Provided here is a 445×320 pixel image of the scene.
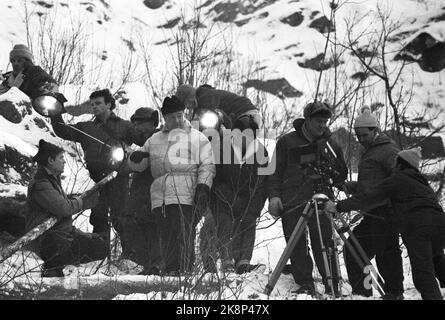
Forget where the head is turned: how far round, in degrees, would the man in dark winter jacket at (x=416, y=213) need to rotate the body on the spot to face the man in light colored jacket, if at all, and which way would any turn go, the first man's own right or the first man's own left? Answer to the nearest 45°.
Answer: approximately 45° to the first man's own left

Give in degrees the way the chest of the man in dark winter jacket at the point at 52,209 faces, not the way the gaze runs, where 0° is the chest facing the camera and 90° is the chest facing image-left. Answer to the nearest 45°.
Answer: approximately 270°

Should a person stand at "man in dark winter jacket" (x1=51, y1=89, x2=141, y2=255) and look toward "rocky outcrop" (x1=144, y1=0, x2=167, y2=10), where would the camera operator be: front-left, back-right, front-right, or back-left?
back-right

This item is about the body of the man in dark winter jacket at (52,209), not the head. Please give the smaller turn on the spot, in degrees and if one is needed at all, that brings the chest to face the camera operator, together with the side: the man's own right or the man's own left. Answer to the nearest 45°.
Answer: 0° — they already face them

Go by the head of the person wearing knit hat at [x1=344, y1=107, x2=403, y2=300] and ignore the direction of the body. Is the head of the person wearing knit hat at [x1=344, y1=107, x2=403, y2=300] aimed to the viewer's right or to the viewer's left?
to the viewer's left

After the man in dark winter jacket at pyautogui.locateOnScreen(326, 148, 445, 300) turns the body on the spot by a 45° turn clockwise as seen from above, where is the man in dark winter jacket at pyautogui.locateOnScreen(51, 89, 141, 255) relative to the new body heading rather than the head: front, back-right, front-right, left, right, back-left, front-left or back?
left

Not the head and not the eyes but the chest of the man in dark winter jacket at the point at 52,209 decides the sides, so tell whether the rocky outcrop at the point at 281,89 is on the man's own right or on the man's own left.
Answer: on the man's own left

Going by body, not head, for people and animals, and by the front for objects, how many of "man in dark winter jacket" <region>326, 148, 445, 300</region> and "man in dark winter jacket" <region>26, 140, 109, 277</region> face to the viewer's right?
1

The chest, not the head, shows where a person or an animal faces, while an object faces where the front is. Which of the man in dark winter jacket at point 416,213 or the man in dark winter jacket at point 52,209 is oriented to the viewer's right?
the man in dark winter jacket at point 52,209

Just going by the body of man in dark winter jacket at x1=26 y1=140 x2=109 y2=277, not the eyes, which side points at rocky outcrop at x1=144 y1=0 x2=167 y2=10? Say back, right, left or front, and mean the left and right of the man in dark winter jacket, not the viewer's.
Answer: left

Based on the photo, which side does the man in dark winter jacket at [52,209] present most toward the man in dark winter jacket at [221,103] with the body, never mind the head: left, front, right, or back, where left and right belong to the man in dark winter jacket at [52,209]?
front

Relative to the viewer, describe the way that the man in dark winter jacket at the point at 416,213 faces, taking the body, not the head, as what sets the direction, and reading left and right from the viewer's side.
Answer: facing away from the viewer and to the left of the viewer

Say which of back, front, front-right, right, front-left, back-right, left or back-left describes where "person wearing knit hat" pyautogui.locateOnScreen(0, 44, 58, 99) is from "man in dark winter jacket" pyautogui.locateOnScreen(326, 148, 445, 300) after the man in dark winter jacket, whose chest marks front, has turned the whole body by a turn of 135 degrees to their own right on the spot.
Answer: back
